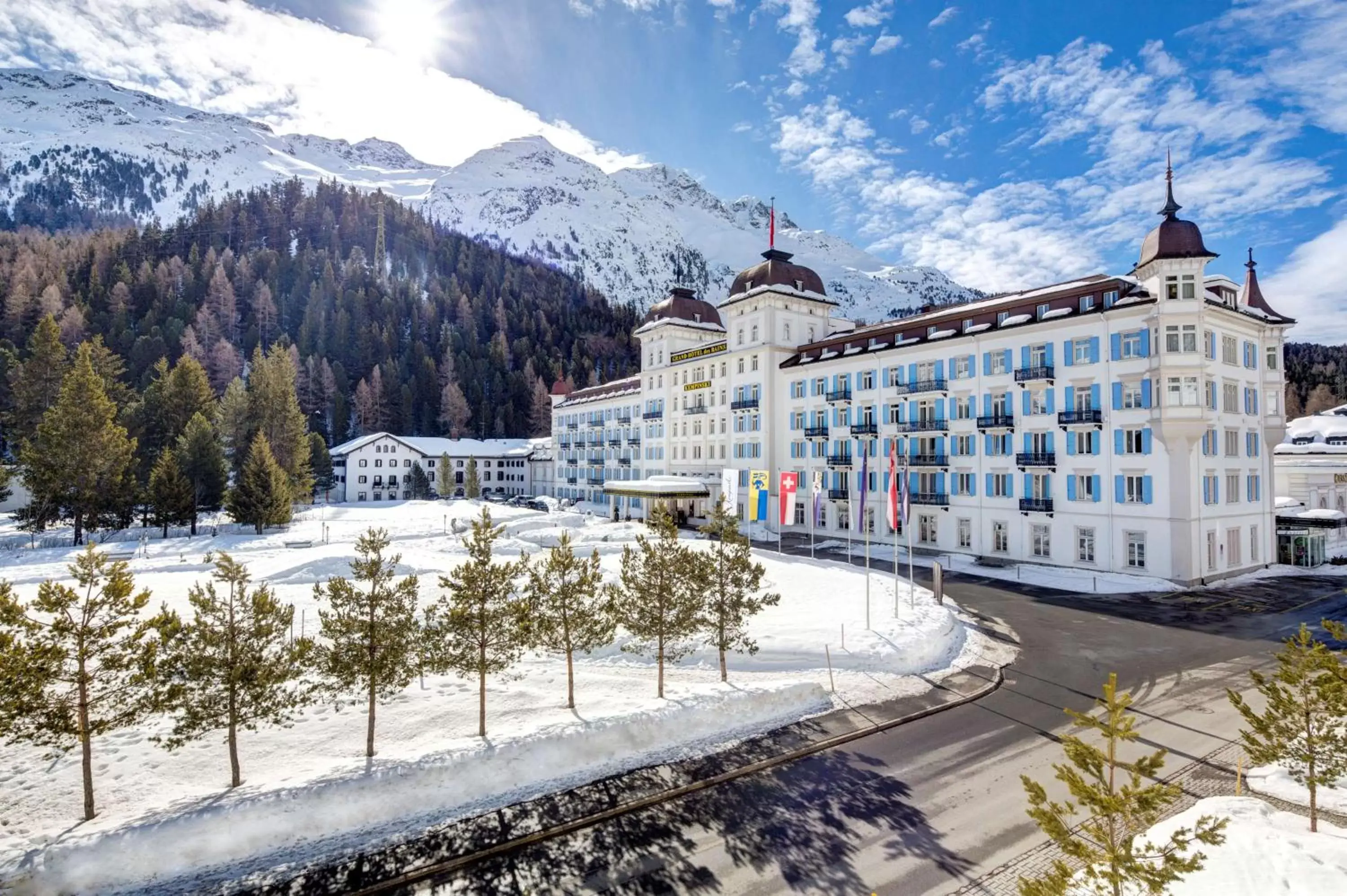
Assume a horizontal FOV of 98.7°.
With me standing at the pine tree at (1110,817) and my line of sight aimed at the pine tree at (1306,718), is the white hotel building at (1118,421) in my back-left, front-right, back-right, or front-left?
front-left

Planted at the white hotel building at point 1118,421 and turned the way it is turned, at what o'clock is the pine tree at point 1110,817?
The pine tree is roughly at 11 o'clock from the white hotel building.

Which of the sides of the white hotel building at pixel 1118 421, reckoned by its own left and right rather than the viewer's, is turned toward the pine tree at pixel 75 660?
front

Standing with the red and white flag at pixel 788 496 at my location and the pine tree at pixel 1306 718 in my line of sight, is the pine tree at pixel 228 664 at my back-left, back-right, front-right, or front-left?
front-right

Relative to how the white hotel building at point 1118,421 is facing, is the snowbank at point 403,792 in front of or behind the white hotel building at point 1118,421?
in front

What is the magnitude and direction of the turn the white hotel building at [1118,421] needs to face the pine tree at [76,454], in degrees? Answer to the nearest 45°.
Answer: approximately 45° to its right

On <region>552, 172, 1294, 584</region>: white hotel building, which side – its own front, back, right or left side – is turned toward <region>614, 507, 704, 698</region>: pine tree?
front

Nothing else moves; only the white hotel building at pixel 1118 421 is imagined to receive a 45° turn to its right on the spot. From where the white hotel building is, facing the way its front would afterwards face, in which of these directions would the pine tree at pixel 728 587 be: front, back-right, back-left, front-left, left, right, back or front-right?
front-left

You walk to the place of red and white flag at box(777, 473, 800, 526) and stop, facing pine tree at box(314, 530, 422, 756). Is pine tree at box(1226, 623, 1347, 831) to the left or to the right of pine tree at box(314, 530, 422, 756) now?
left

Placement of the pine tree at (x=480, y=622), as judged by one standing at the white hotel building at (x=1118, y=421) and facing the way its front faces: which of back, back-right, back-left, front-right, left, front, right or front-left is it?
front

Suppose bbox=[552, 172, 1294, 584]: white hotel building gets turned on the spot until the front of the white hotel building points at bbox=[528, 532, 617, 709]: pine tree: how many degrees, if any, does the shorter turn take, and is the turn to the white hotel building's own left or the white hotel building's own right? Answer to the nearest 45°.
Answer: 0° — it already faces it

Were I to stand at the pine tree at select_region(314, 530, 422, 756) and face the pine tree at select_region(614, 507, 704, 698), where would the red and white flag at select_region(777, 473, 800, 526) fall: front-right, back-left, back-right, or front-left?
front-left

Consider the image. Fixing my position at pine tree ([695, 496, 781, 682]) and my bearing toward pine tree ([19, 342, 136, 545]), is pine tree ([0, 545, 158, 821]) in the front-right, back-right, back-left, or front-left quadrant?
front-left

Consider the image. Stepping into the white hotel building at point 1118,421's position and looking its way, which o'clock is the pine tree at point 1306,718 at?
The pine tree is roughly at 11 o'clock from the white hotel building.

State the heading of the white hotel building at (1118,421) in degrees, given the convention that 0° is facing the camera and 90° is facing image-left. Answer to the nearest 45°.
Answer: approximately 45°

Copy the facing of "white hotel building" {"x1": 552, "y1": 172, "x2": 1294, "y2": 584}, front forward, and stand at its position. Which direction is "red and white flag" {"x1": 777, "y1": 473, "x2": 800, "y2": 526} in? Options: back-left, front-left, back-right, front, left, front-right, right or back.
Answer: front

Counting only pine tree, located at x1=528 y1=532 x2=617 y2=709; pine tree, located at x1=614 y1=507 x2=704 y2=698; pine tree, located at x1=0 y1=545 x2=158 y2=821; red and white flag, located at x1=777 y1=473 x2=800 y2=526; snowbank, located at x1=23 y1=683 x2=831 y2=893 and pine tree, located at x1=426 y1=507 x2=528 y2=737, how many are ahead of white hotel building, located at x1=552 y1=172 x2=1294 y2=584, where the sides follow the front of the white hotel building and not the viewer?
6

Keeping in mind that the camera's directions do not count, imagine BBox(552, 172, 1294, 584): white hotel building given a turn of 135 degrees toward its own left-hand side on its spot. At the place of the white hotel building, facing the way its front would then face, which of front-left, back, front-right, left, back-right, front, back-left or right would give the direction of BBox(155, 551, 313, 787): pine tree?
back-right
